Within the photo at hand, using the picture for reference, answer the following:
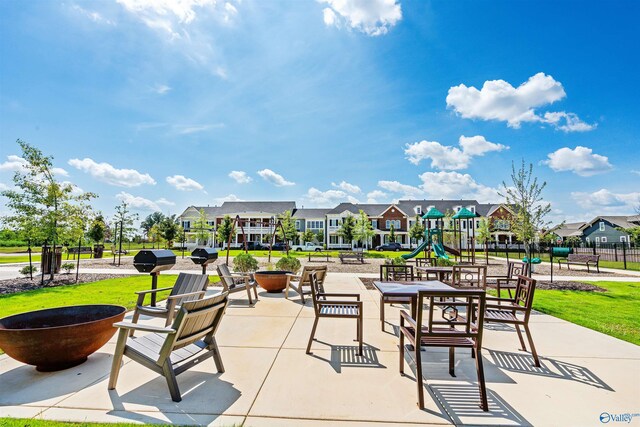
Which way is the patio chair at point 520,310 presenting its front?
to the viewer's left

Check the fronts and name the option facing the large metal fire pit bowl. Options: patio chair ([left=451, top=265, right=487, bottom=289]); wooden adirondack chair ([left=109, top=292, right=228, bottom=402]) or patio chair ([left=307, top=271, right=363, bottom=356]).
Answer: the wooden adirondack chair

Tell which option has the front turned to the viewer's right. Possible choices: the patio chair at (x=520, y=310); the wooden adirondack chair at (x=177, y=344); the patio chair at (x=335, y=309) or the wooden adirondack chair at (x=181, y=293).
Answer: the patio chair at (x=335, y=309)

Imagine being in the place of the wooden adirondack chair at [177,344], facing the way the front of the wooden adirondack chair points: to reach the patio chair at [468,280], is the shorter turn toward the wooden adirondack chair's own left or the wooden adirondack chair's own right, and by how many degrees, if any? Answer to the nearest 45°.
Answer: approximately 135° to the wooden adirondack chair's own right

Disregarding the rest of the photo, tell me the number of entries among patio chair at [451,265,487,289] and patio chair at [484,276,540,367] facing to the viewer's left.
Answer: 1

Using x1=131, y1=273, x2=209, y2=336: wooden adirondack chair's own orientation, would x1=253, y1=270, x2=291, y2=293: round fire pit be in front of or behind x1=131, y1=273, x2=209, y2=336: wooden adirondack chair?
behind
